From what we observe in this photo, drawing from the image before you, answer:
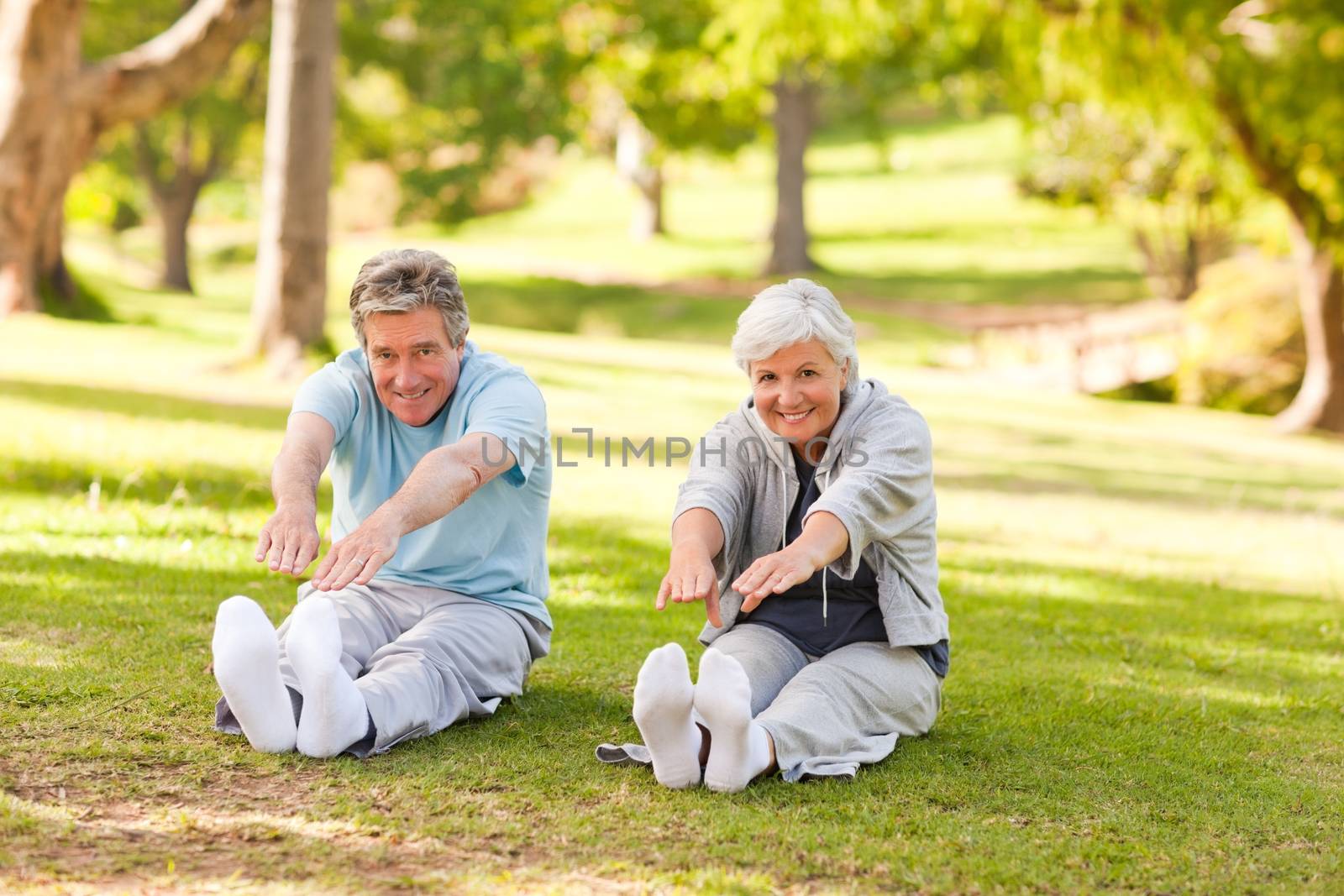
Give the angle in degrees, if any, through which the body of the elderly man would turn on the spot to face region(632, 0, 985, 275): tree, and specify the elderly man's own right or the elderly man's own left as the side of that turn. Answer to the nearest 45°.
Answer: approximately 135° to the elderly man's own right

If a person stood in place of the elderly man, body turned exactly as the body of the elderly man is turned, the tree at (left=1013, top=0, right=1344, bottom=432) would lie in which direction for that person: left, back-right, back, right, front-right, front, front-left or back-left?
back

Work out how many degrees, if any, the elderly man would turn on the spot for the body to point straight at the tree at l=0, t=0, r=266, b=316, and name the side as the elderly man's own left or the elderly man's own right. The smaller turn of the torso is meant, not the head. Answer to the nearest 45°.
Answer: approximately 135° to the elderly man's own right

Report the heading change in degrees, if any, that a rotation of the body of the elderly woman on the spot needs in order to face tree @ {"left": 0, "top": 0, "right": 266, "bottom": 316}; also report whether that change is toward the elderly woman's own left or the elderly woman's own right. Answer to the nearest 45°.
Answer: approximately 90° to the elderly woman's own right

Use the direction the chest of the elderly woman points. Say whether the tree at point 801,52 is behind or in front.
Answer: behind

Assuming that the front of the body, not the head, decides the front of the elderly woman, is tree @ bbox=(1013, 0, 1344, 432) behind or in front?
behind

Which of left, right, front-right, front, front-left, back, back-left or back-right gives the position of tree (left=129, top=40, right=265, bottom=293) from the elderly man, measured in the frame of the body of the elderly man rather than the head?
back-right
